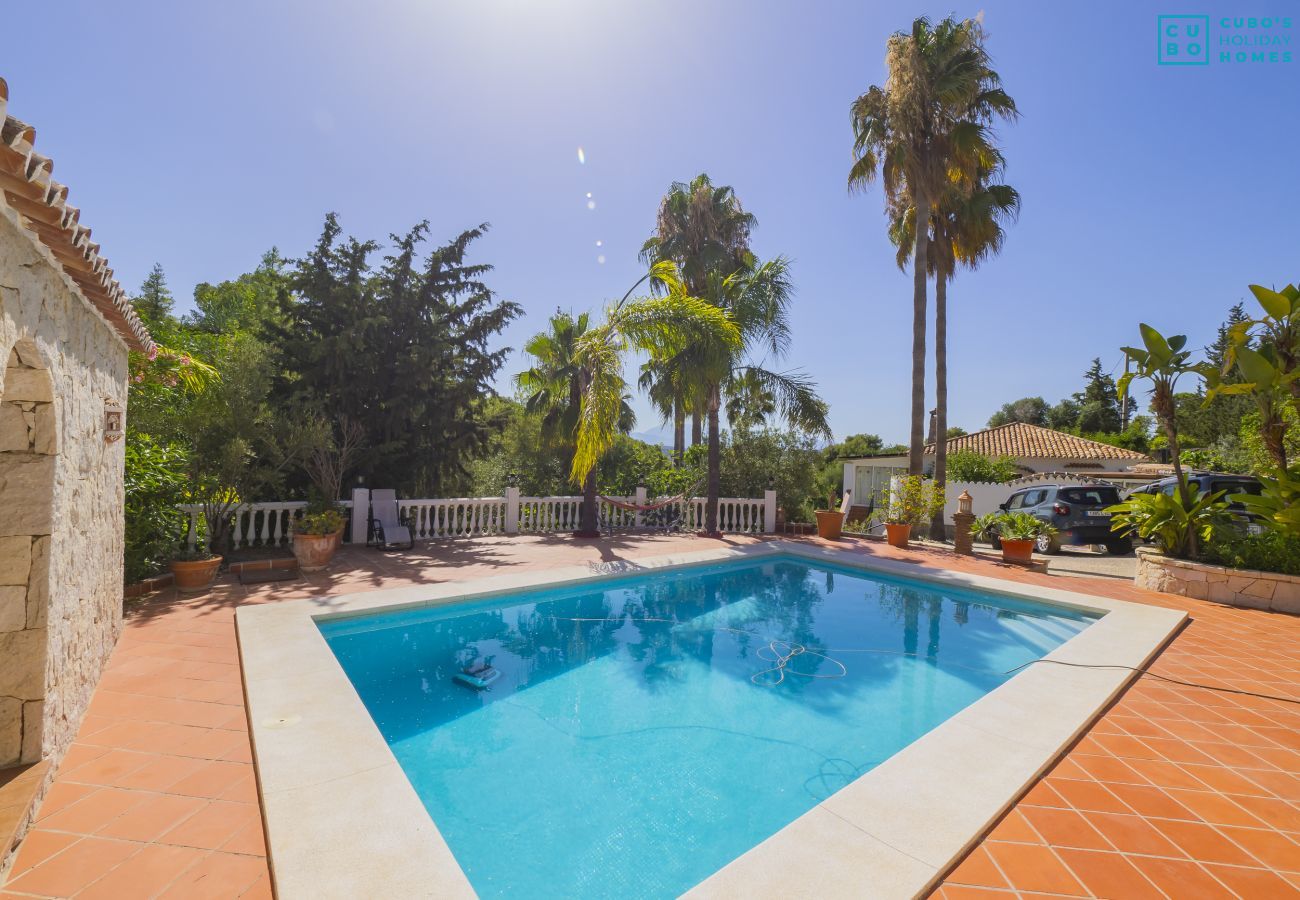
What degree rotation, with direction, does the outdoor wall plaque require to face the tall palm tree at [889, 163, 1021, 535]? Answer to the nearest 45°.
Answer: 0° — it already faces it

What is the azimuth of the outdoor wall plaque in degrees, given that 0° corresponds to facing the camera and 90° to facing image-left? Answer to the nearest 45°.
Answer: approximately 270°

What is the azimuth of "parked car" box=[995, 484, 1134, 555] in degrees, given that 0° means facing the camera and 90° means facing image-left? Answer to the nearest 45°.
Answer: approximately 135°

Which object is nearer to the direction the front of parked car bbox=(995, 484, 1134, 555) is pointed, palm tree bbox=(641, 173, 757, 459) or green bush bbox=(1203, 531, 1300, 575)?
the palm tree

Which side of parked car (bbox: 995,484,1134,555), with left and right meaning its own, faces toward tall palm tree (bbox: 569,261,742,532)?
left

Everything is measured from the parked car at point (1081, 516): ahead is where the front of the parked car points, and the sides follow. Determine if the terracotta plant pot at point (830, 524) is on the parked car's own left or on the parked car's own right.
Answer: on the parked car's own left

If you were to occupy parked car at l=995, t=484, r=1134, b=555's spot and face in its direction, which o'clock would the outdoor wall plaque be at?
The outdoor wall plaque is roughly at 8 o'clock from the parked car.

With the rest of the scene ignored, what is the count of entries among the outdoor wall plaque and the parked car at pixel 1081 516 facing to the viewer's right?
1
